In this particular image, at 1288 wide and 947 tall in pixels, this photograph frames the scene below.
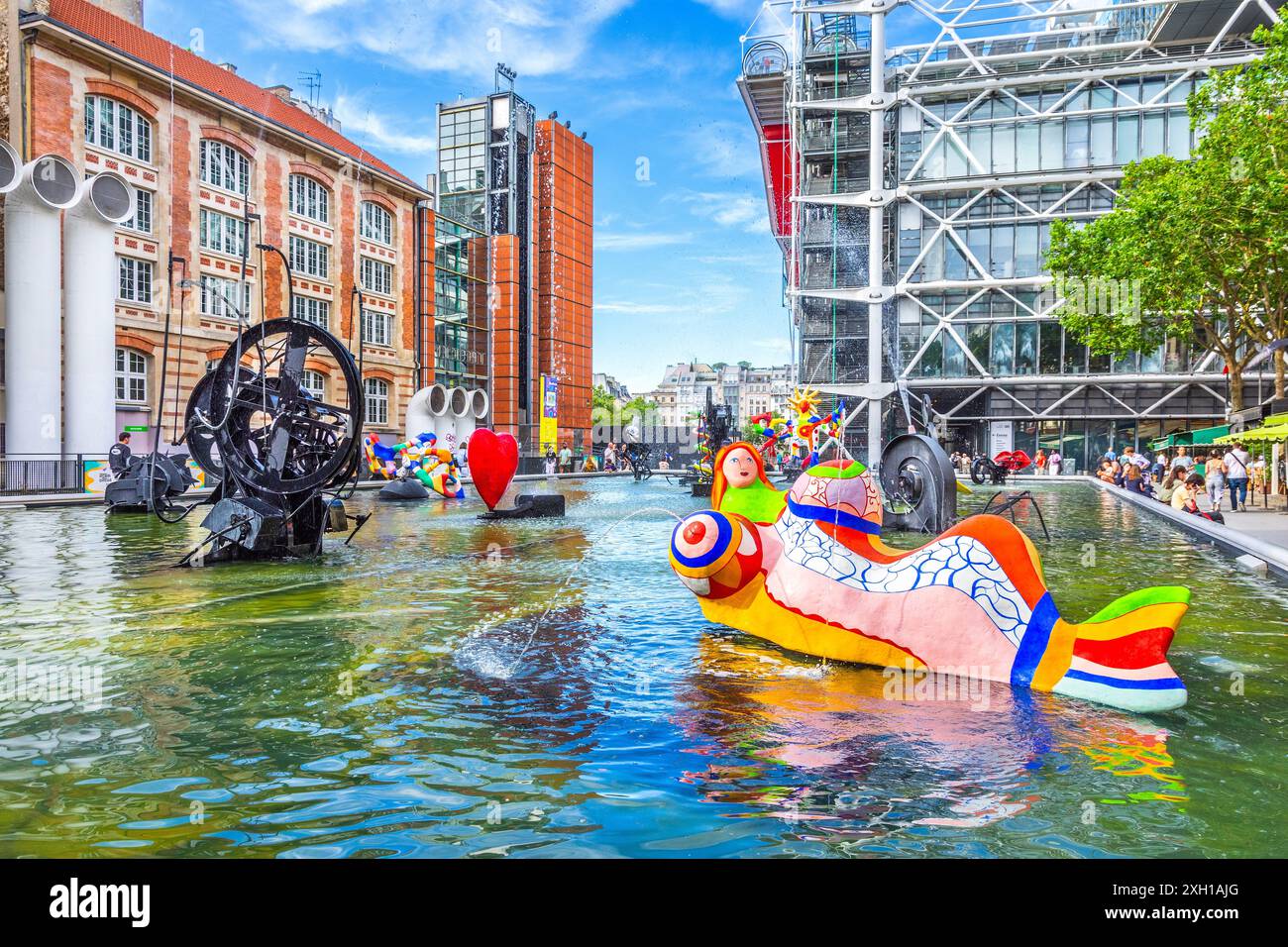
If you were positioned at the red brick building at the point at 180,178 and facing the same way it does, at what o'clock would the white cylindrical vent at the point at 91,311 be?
The white cylindrical vent is roughly at 2 o'clock from the red brick building.

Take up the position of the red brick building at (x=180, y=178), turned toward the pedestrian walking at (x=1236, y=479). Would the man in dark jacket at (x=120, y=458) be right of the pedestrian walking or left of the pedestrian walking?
right

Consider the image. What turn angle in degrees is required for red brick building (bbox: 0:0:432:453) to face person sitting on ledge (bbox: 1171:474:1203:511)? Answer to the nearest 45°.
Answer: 0° — it already faces them

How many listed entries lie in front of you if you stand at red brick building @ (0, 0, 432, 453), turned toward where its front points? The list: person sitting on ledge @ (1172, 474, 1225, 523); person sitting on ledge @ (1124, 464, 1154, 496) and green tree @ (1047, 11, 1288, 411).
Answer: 3

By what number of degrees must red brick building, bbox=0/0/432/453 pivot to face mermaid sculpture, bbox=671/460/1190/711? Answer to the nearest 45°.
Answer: approximately 45° to its right

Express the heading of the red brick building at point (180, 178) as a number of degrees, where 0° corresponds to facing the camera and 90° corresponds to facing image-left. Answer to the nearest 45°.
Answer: approximately 315°

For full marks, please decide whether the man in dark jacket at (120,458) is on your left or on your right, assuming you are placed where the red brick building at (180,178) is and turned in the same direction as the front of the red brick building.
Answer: on your right

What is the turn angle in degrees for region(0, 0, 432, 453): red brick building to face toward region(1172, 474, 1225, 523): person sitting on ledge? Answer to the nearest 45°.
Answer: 0° — it already faces them

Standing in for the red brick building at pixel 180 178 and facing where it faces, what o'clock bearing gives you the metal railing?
The metal railing is roughly at 2 o'clock from the red brick building.

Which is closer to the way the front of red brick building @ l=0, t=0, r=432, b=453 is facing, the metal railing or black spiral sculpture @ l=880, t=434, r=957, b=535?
the black spiral sculpture
